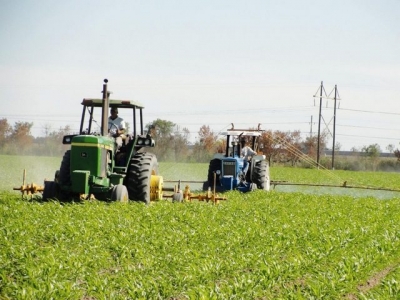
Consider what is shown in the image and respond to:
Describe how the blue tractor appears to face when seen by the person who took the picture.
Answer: facing the viewer and to the left of the viewer

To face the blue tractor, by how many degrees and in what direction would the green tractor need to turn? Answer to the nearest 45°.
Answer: approximately 180°

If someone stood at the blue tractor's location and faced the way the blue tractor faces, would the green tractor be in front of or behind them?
in front

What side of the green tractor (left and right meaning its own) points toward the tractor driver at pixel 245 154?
back

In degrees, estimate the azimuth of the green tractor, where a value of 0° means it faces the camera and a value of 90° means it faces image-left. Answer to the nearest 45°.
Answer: approximately 45°

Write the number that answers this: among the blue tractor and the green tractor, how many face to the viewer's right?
0
